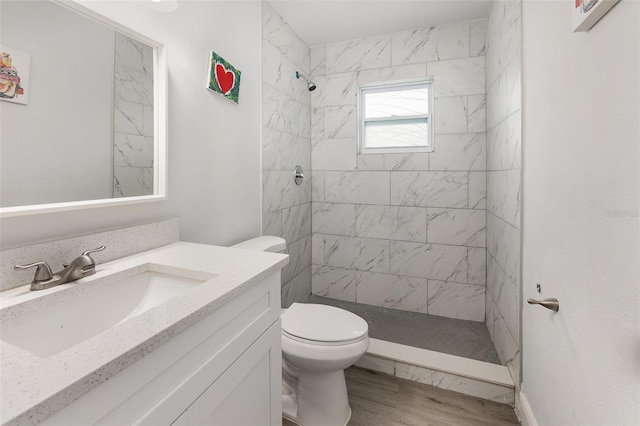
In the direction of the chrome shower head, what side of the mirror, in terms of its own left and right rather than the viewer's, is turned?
left

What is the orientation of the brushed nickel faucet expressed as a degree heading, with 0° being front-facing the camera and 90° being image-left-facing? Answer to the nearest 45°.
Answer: approximately 315°

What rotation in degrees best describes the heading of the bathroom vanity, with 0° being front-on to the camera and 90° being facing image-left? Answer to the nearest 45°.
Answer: approximately 315°
